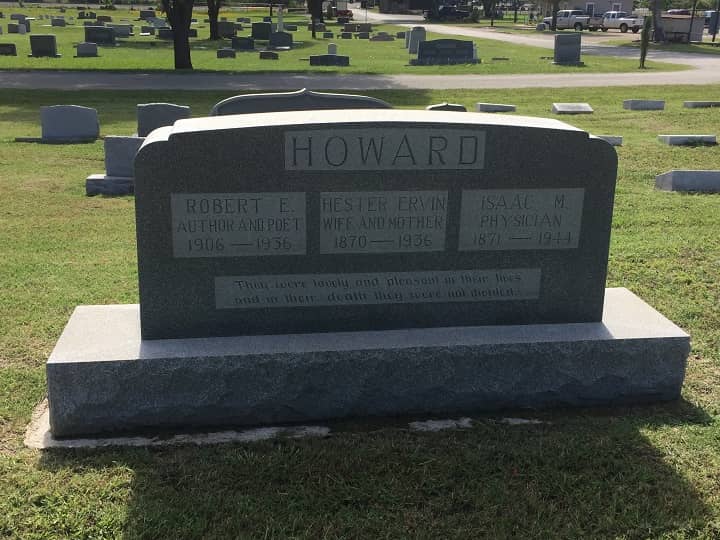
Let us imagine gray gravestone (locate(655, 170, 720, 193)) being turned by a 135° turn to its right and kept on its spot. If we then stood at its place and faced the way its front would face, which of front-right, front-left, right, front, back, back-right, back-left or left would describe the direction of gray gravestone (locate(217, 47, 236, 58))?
front

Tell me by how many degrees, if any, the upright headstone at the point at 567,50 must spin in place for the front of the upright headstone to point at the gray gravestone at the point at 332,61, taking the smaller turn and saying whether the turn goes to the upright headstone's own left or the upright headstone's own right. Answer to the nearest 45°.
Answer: approximately 90° to the upright headstone's own right

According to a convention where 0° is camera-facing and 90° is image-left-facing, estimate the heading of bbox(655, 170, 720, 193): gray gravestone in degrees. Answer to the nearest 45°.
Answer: approximately 0°

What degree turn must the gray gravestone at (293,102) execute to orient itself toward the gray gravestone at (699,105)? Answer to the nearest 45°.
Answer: approximately 135° to its left

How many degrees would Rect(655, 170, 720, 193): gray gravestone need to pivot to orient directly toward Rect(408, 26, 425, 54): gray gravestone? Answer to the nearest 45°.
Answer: approximately 135° to its right

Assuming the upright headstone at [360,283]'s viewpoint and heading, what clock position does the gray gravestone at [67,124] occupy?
The gray gravestone is roughly at 5 o'clock from the upright headstone.

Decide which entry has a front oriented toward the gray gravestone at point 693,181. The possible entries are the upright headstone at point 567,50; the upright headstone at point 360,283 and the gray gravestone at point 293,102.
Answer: the upright headstone at point 567,50

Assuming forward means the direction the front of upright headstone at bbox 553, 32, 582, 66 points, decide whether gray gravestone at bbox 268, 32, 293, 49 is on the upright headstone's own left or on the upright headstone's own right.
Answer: on the upright headstone's own right

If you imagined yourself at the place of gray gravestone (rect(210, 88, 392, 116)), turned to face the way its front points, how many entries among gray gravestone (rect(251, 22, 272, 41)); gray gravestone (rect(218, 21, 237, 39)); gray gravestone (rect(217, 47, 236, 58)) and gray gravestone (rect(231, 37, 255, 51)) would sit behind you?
4

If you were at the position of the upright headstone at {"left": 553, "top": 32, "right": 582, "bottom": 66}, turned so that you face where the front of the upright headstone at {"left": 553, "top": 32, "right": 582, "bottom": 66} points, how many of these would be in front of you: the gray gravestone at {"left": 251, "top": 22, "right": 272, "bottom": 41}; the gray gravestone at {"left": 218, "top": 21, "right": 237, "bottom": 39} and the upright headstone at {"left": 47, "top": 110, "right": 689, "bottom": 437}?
1
